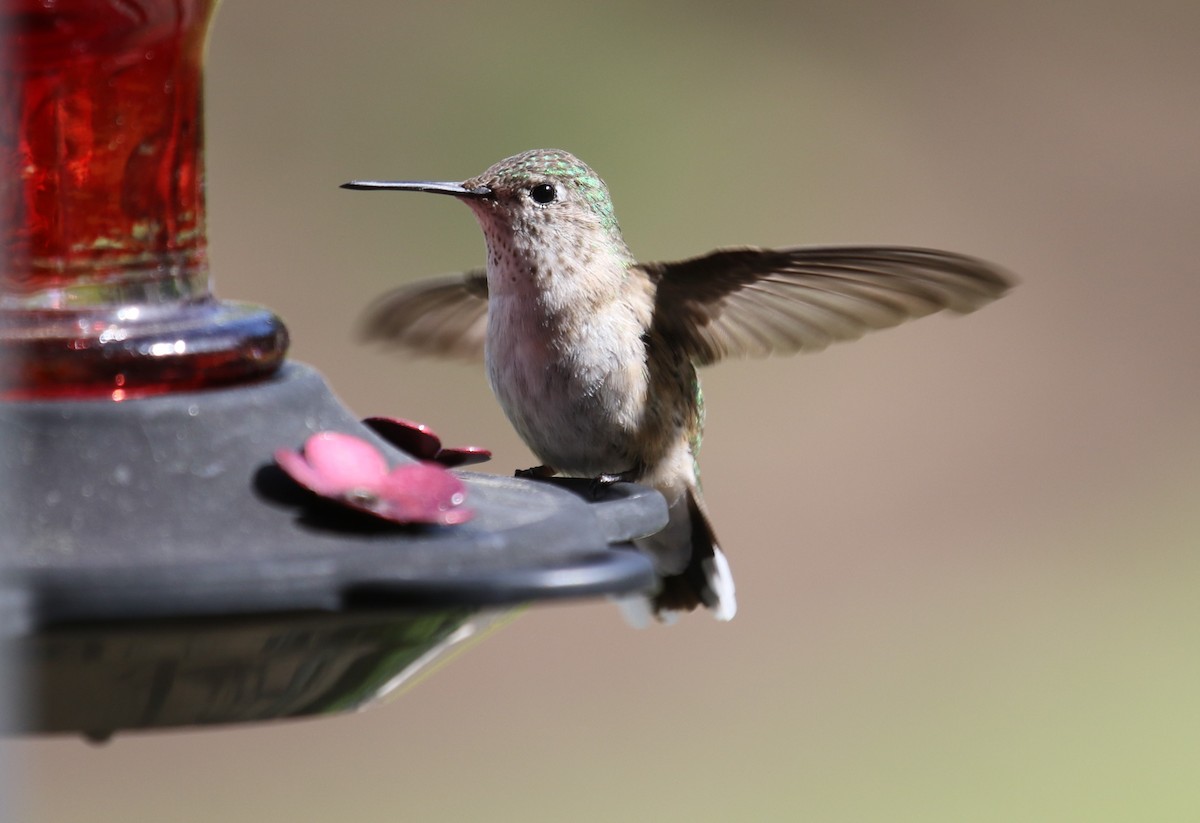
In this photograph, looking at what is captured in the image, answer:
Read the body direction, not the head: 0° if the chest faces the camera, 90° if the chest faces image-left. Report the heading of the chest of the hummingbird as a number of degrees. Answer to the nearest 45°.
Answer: approximately 45°
